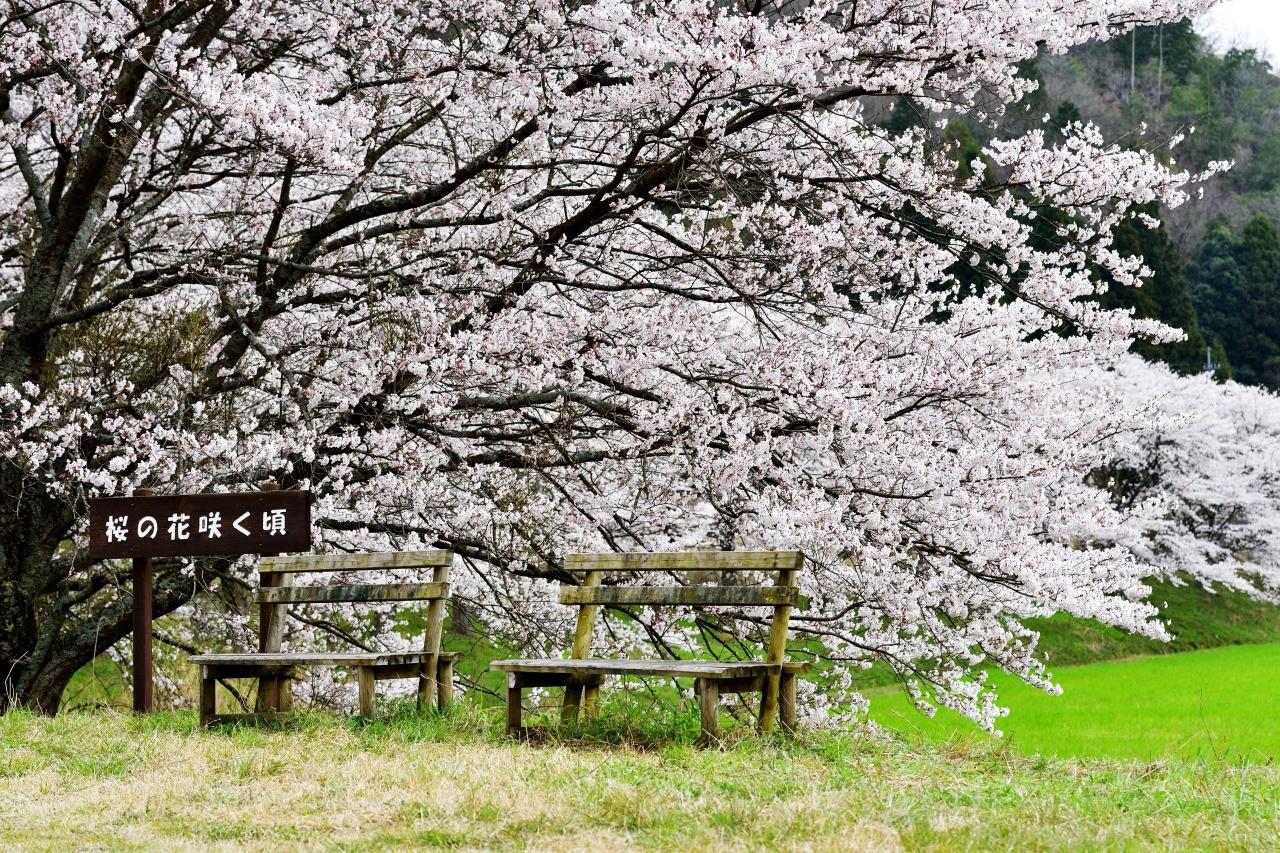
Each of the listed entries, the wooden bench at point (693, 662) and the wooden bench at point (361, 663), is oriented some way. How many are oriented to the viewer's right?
0

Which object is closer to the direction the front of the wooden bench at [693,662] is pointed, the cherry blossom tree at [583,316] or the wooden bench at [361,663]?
the wooden bench

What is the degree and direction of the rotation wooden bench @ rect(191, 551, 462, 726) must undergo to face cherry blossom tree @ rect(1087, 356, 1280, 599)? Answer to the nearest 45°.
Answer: approximately 180°

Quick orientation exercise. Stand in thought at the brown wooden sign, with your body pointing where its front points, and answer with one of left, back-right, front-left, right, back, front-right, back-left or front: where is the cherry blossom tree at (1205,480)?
back-left

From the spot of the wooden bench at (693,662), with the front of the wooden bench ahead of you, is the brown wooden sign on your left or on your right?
on your right

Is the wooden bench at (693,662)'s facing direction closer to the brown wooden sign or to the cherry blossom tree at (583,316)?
the brown wooden sign

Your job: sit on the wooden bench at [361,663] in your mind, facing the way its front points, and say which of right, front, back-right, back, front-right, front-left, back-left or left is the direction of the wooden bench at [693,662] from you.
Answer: left

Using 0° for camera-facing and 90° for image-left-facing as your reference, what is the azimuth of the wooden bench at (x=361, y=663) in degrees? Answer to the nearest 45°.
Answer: approximately 45°

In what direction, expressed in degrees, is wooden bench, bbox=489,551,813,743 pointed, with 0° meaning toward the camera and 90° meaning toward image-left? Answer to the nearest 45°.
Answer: approximately 45°

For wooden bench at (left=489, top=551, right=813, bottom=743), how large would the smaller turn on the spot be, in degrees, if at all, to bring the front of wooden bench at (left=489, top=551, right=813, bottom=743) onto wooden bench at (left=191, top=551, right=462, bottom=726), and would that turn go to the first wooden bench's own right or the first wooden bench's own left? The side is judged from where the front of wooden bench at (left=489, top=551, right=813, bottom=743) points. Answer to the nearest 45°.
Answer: approximately 90° to the first wooden bench's own right

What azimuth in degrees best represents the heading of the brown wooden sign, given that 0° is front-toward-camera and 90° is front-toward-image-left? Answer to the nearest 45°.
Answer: approximately 0°
